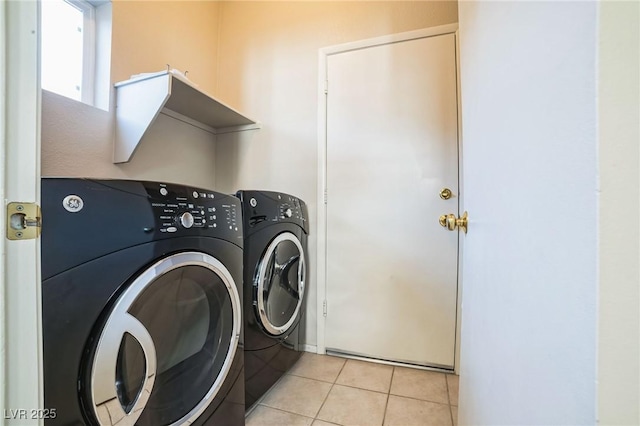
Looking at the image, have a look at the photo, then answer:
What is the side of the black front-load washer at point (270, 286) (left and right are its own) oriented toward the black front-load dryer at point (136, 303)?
right

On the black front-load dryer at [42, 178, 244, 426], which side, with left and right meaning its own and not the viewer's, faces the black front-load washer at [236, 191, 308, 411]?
left

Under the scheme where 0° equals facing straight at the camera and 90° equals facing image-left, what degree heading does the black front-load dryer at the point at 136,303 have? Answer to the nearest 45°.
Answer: approximately 315°

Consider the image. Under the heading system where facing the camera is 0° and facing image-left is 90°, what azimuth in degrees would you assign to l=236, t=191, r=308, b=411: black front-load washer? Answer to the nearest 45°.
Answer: approximately 315°
